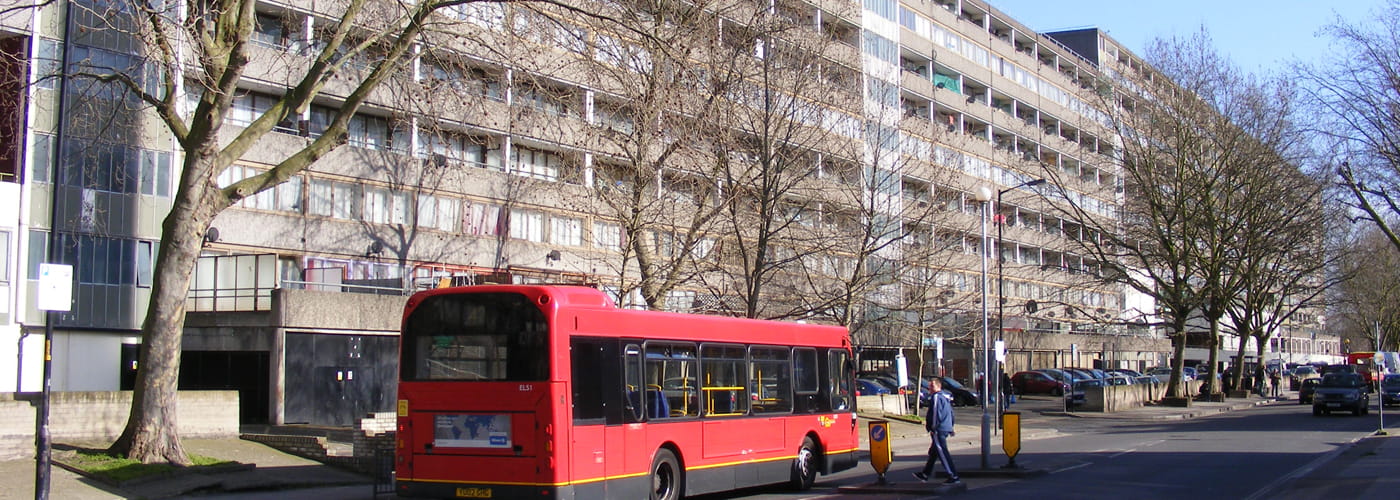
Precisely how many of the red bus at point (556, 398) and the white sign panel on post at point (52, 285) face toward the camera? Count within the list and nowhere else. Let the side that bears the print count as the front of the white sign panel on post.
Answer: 1

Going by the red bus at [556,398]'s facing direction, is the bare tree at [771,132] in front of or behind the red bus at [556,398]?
in front

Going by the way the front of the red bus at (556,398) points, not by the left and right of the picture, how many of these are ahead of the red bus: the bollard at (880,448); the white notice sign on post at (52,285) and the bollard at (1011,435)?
2

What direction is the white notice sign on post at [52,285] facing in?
toward the camera

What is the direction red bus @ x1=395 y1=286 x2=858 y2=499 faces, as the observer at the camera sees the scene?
facing away from the viewer and to the right of the viewer

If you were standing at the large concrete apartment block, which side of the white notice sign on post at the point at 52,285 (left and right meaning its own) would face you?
back

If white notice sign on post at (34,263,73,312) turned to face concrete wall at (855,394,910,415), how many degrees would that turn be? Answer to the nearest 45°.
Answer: approximately 135° to its left

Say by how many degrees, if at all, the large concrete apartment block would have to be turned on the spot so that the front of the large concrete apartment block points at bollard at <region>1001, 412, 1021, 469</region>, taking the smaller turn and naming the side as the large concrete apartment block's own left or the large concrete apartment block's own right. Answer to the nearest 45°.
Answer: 0° — it already faces it
